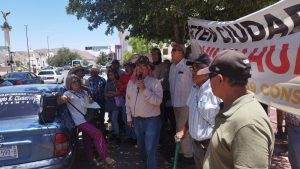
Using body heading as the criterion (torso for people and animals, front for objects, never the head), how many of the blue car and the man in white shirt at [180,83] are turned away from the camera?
1

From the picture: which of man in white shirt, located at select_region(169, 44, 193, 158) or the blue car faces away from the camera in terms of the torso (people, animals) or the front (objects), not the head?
the blue car

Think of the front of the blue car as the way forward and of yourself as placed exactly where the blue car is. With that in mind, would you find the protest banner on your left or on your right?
on your right

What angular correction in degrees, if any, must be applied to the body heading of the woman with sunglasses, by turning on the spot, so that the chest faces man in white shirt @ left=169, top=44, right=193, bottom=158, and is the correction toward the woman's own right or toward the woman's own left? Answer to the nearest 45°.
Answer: approximately 45° to the woman's own left

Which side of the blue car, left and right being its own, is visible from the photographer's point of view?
back

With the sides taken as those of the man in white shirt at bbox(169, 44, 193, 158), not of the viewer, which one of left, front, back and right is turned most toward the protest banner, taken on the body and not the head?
left

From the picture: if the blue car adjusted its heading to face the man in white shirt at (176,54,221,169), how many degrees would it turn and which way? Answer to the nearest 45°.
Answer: approximately 135° to its right

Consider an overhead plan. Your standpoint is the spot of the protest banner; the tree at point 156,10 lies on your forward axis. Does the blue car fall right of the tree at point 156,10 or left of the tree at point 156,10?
left

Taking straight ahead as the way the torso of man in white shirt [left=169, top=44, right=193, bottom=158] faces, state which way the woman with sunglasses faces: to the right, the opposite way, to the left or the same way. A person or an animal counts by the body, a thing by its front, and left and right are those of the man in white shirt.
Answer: to the left

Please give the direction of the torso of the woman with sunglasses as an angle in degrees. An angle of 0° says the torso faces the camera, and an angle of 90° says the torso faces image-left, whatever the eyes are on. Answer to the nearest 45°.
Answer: approximately 315°

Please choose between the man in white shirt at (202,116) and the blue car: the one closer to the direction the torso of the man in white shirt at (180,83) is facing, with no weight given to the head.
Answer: the blue car

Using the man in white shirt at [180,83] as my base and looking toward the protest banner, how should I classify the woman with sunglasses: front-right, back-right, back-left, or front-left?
back-right
